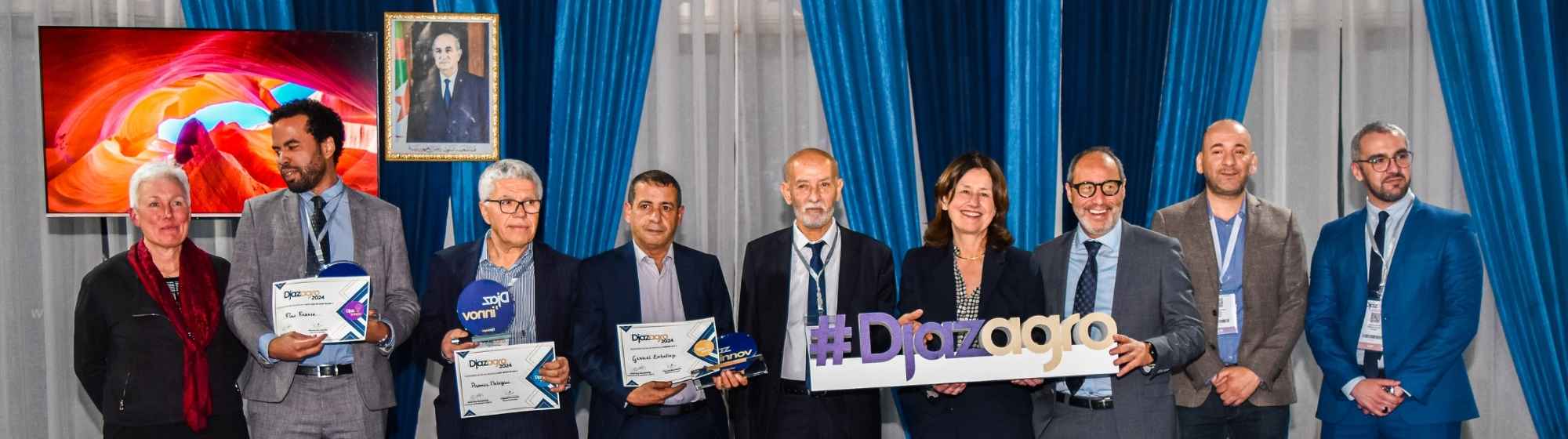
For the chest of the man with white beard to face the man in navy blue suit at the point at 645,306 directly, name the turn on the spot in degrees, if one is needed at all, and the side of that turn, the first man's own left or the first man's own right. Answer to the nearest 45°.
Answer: approximately 90° to the first man's own right

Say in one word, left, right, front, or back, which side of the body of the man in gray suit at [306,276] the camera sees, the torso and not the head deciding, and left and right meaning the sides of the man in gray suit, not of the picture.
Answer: front

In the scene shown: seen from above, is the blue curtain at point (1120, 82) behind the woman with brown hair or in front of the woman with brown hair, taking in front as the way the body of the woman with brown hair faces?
behind

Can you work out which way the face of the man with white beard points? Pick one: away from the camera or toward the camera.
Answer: toward the camera

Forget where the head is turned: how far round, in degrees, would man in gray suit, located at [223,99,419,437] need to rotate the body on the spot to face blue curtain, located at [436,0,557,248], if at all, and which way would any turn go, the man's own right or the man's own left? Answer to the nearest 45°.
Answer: approximately 135° to the man's own left

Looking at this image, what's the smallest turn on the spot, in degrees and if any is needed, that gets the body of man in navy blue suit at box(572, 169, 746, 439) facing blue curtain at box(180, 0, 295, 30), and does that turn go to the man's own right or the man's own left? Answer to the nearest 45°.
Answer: approximately 135° to the man's own right

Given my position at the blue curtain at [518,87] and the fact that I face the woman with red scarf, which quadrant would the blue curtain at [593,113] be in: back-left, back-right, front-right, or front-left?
back-left

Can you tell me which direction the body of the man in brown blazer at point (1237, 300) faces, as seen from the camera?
toward the camera

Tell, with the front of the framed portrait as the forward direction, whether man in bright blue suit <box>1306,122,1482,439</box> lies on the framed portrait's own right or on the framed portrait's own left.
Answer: on the framed portrait's own left

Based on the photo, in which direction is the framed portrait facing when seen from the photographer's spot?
facing the viewer

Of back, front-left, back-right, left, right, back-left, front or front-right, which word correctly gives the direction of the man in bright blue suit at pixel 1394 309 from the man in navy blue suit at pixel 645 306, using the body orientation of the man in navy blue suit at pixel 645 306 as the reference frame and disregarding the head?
left

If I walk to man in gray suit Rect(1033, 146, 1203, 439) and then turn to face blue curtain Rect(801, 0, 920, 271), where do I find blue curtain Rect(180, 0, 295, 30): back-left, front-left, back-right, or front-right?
front-left

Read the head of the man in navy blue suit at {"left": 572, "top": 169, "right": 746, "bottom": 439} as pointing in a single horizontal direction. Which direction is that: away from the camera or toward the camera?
toward the camera

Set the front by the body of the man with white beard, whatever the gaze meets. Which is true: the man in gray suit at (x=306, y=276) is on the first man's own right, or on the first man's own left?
on the first man's own right
